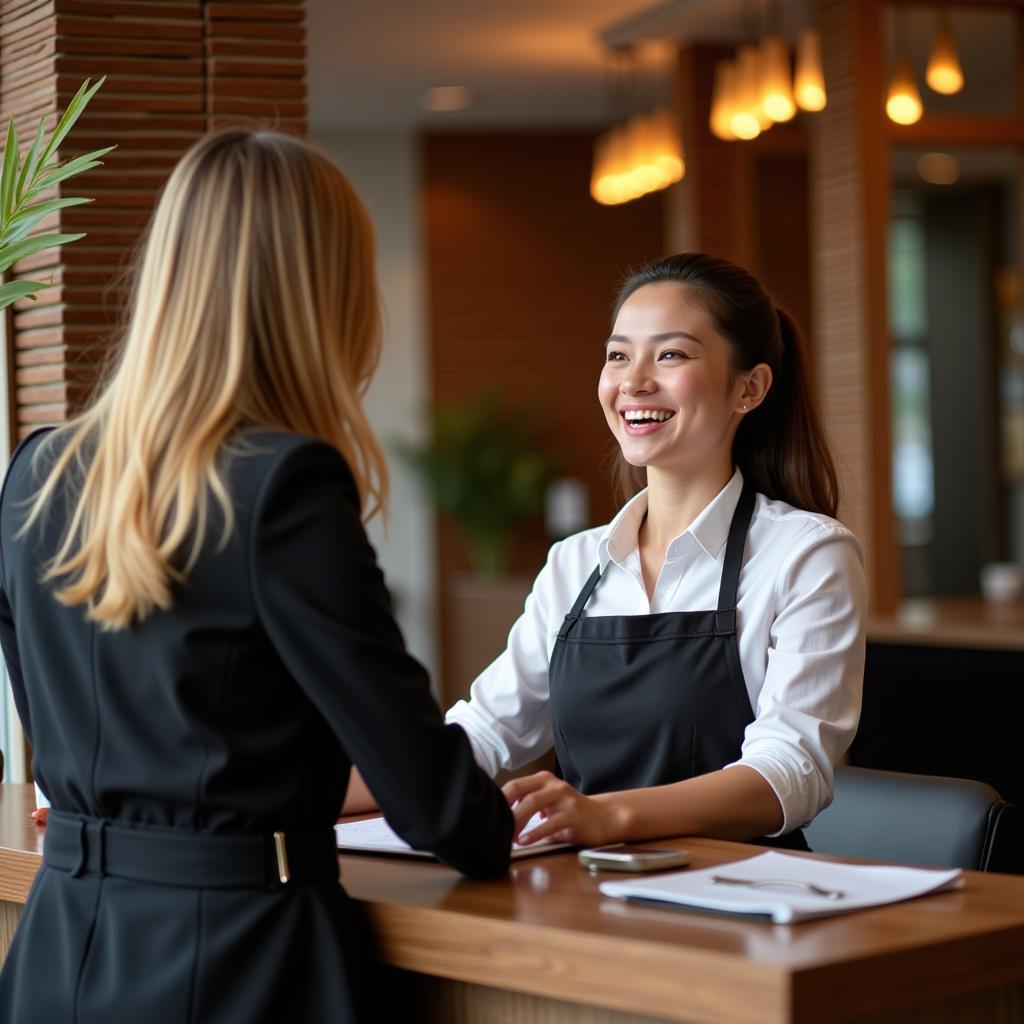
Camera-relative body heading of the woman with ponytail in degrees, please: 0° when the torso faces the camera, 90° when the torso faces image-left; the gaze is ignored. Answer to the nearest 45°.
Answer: approximately 45°

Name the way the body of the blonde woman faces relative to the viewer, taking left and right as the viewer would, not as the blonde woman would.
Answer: facing away from the viewer and to the right of the viewer

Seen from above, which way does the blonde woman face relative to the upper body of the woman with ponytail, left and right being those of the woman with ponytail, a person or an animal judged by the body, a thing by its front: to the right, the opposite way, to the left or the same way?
the opposite way

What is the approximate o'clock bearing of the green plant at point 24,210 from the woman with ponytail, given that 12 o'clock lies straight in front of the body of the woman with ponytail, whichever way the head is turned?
The green plant is roughly at 2 o'clock from the woman with ponytail.

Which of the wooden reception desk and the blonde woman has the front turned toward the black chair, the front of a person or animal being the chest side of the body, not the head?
the blonde woman

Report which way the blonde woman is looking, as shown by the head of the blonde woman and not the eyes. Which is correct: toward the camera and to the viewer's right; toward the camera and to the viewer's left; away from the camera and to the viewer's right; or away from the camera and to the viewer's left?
away from the camera and to the viewer's right
